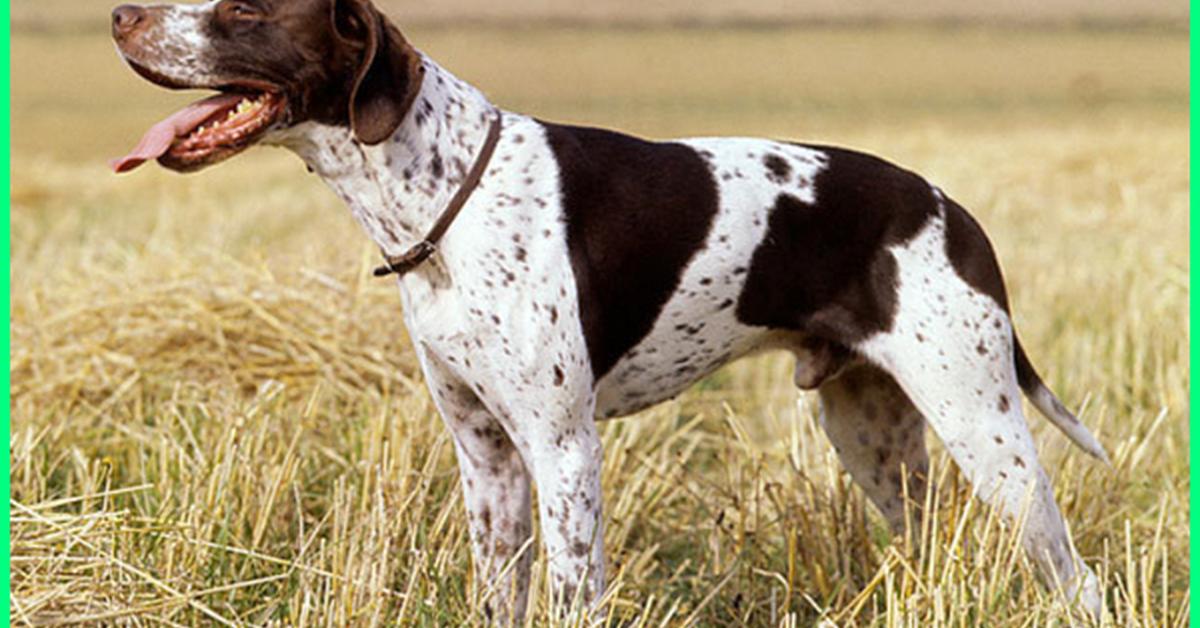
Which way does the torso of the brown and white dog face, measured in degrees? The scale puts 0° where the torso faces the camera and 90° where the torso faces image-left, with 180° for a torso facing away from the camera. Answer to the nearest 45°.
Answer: approximately 90°
